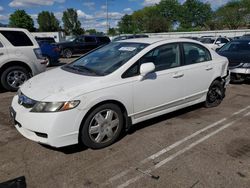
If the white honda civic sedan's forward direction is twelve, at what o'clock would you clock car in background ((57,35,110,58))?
The car in background is roughly at 4 o'clock from the white honda civic sedan.

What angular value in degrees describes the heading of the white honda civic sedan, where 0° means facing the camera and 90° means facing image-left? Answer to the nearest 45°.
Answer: approximately 45°

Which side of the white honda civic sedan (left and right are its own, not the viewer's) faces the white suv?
right

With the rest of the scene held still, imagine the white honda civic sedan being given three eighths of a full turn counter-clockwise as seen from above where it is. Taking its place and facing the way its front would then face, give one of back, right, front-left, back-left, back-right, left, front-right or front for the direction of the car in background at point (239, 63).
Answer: front-left

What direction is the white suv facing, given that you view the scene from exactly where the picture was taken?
facing to the left of the viewer
